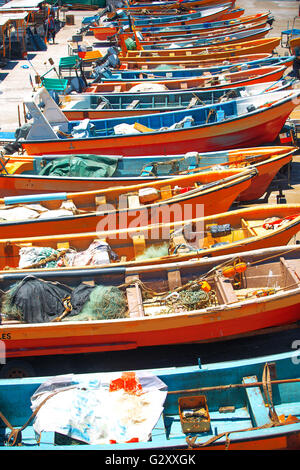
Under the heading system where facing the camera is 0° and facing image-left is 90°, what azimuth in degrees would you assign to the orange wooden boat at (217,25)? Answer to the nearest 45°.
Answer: approximately 270°

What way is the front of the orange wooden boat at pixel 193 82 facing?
to the viewer's right

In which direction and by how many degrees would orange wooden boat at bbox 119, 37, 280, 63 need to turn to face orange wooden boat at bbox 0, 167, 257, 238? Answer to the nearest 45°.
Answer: approximately 90° to its right

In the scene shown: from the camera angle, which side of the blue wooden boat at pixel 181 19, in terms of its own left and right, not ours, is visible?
right

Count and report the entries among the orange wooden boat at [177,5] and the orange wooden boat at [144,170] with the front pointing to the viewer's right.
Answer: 2

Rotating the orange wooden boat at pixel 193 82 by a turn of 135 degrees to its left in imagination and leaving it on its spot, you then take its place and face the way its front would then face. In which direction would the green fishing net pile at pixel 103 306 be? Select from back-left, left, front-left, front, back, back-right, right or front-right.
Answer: back-left

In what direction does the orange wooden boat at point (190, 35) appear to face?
to the viewer's right

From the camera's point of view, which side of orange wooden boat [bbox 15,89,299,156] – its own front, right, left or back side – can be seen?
right

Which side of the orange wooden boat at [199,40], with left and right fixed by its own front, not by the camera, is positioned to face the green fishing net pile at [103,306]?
right

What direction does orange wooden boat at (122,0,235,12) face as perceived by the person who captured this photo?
facing to the right of the viewer

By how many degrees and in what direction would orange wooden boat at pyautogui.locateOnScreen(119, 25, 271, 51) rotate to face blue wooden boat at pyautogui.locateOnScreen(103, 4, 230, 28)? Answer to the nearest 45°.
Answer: approximately 90° to its left

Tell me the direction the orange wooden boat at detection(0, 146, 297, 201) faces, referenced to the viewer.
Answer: facing to the right of the viewer
